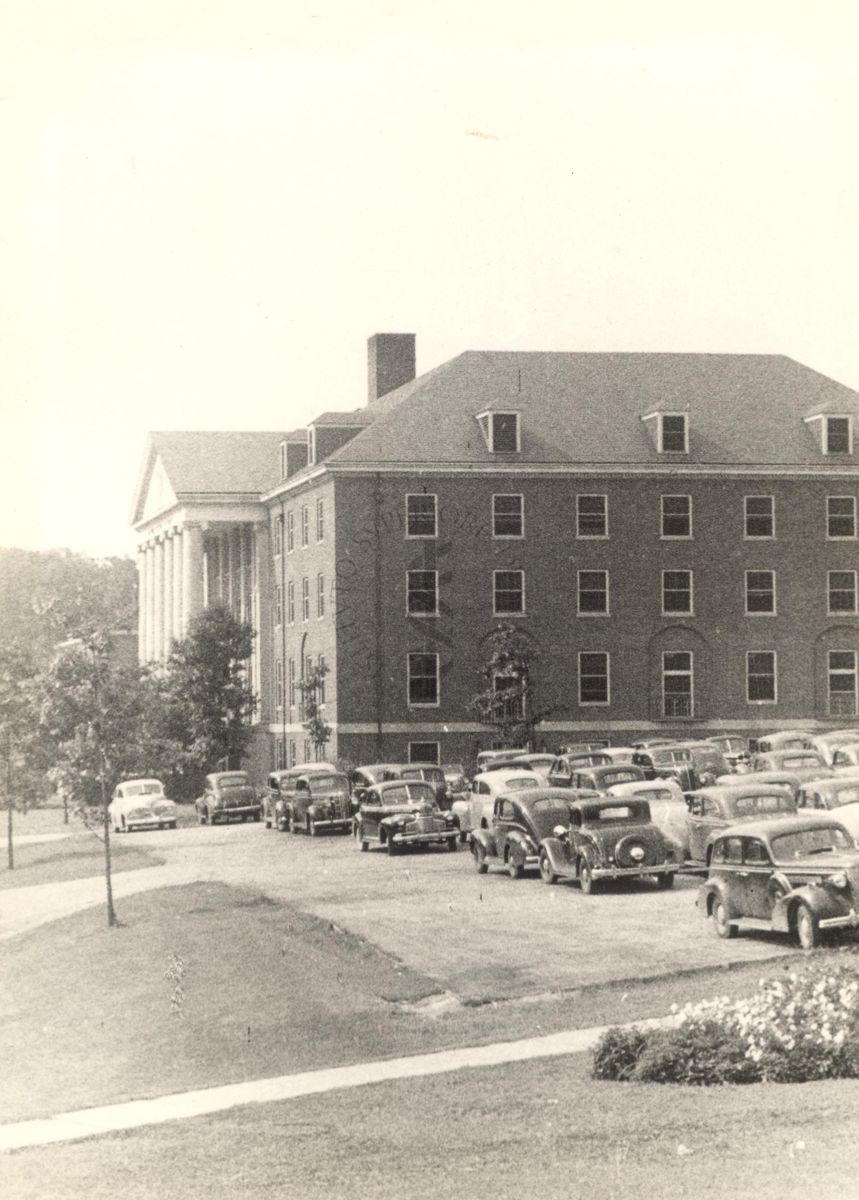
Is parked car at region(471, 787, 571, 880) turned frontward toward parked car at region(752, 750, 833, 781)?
no

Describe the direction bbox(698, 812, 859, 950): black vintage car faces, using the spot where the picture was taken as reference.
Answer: facing the viewer and to the right of the viewer

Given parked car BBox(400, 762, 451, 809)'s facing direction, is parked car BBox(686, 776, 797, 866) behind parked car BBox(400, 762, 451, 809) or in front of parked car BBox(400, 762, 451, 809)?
in front

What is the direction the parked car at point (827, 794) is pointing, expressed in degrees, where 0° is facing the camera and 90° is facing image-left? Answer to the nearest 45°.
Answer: approximately 315°

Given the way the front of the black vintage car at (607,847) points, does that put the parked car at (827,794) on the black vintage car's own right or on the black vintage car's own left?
on the black vintage car's own right

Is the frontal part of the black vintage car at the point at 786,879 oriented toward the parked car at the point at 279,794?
no

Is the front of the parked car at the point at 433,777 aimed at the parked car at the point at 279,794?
no

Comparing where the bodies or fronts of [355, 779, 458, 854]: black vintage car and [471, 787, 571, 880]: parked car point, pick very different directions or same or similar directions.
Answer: very different directions

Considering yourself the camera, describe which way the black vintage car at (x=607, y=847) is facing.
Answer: facing away from the viewer and to the left of the viewer

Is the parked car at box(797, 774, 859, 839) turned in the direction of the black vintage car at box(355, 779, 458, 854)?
no

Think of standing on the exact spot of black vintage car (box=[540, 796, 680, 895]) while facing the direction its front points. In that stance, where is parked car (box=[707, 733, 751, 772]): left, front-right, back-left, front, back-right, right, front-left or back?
front-right

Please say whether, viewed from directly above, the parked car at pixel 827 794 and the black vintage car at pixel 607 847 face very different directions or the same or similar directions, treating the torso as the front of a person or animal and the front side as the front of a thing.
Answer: very different directions
